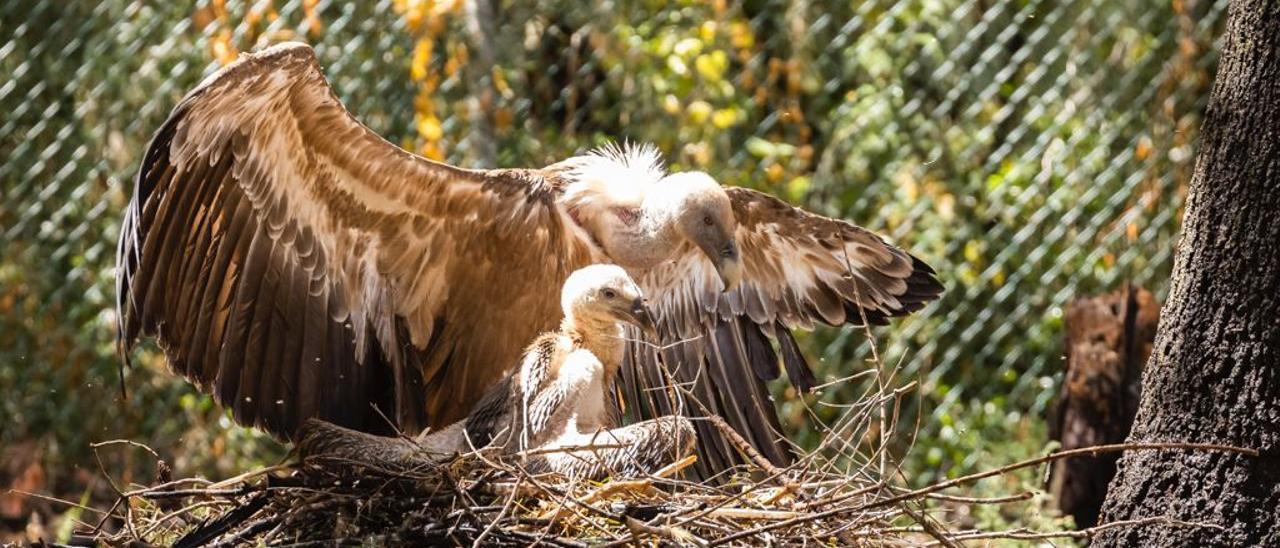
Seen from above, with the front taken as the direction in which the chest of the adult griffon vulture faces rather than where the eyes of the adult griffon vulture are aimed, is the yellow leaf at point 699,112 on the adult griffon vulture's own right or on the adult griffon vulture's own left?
on the adult griffon vulture's own left

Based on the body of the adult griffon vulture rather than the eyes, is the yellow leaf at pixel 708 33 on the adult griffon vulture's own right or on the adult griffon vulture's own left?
on the adult griffon vulture's own left

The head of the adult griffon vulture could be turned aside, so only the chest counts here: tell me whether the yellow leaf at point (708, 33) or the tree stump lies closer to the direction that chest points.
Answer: the tree stump

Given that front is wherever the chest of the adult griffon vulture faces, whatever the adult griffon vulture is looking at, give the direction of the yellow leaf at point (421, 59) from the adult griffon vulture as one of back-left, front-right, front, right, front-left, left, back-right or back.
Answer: back-left

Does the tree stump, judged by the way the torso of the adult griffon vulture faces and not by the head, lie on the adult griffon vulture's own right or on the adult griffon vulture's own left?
on the adult griffon vulture's own left

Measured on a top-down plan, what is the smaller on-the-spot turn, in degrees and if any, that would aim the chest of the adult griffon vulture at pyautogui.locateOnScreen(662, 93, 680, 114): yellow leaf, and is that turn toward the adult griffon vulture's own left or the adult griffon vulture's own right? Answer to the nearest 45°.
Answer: approximately 135° to the adult griffon vulture's own left

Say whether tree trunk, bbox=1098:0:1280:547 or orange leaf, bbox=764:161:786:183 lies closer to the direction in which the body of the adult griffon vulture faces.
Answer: the tree trunk

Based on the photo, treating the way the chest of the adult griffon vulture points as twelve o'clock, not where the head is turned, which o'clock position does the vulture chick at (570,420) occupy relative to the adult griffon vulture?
The vulture chick is roughly at 1 o'clock from the adult griffon vulture.

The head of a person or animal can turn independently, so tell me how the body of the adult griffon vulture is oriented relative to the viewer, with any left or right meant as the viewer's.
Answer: facing the viewer and to the right of the viewer
